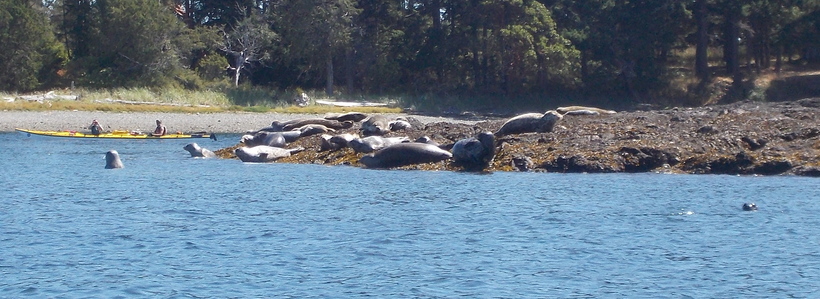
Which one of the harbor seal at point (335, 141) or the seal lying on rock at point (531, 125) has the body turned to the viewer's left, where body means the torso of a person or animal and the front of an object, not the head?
the harbor seal

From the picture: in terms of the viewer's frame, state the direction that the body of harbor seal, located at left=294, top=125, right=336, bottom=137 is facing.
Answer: to the viewer's left

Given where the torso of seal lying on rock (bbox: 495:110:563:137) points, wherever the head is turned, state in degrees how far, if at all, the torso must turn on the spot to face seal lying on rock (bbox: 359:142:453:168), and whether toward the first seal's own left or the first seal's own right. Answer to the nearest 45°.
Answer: approximately 135° to the first seal's own right

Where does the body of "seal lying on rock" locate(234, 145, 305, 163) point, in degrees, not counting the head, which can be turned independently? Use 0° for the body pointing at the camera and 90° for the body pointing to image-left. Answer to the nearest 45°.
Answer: approximately 90°

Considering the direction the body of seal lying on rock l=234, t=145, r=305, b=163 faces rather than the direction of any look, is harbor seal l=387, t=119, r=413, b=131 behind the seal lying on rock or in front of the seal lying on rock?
behind

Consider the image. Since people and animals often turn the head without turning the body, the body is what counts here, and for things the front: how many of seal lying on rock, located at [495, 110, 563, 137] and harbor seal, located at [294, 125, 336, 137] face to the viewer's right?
1

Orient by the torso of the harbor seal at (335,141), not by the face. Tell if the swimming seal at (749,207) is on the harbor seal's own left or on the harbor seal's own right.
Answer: on the harbor seal's own left

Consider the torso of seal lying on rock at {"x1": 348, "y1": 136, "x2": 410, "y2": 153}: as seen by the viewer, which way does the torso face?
to the viewer's left

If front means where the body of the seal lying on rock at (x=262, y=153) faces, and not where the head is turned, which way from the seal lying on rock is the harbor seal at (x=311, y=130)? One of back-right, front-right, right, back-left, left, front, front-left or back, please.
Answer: back-right

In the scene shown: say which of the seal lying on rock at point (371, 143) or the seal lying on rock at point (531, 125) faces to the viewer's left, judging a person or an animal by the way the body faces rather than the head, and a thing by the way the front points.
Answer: the seal lying on rock at point (371, 143)

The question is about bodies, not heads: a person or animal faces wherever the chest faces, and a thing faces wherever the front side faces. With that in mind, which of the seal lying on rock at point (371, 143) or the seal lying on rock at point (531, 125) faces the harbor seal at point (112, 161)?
the seal lying on rock at point (371, 143)

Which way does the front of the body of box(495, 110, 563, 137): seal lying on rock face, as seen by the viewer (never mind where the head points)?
to the viewer's right

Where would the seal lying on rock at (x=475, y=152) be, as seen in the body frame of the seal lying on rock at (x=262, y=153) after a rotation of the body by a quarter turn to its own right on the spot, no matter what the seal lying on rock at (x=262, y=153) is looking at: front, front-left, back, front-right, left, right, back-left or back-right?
back-right
